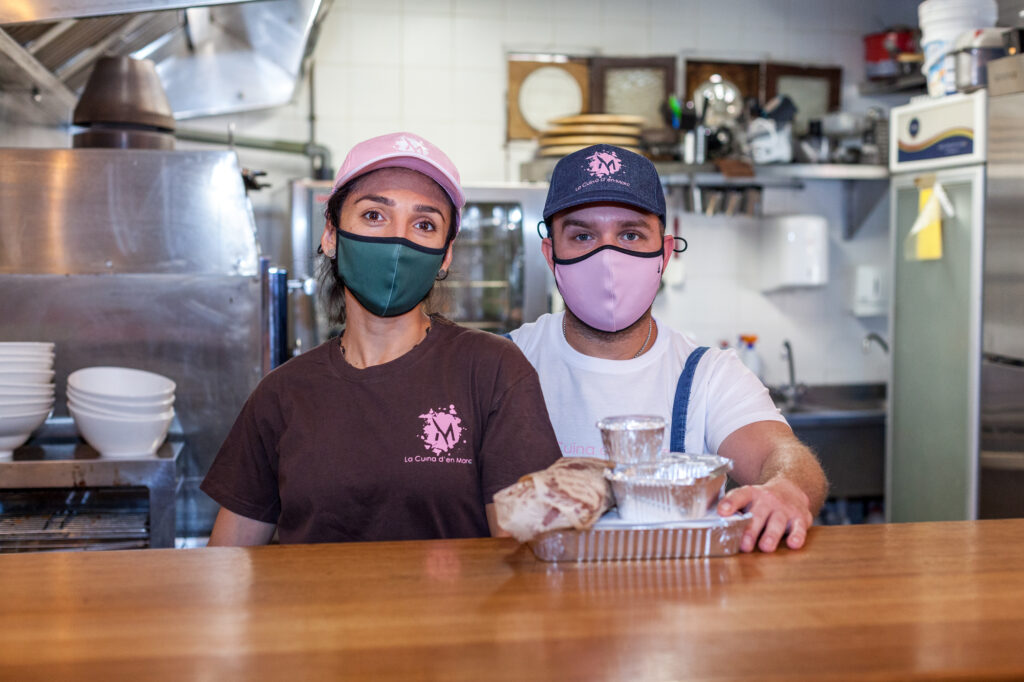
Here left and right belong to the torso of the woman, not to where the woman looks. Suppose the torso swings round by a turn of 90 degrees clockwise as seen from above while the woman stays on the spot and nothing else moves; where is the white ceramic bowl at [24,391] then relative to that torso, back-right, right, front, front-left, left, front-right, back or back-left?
front-right

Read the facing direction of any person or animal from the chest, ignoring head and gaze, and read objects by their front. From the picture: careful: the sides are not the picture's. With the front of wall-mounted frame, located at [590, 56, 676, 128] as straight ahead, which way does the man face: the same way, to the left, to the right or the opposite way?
the same way

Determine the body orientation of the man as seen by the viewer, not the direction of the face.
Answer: toward the camera

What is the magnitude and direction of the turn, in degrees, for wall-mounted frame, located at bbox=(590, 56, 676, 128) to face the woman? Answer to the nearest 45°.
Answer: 0° — it already faces them

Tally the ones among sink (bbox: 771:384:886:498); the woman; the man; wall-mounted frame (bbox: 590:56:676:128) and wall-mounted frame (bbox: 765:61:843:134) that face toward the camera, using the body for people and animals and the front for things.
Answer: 5

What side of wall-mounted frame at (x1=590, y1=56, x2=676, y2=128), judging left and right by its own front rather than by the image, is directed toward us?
front

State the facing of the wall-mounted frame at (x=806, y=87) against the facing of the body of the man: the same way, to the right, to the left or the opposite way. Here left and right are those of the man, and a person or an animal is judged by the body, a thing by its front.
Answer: the same way

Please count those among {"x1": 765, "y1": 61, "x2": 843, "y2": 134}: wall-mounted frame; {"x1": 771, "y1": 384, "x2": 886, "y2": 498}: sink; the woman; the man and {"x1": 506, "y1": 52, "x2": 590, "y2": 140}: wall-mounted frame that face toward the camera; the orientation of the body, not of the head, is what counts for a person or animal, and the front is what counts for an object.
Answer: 5

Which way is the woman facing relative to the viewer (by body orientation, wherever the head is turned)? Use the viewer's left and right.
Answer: facing the viewer

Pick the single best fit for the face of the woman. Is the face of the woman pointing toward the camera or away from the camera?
toward the camera

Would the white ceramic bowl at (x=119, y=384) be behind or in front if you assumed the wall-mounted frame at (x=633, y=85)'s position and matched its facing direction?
in front

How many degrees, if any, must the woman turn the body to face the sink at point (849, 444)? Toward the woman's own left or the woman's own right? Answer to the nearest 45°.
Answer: approximately 135° to the woman's own left
